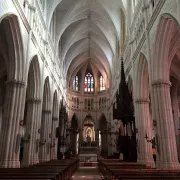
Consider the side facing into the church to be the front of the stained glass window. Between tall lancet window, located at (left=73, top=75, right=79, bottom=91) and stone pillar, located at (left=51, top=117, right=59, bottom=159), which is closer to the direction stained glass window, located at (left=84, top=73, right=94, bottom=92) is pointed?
the stone pillar

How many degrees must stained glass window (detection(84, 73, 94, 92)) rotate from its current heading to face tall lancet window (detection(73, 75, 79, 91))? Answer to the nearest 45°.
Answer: approximately 90° to its right

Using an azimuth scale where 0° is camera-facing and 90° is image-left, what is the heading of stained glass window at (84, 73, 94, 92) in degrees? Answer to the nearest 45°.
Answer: approximately 0°

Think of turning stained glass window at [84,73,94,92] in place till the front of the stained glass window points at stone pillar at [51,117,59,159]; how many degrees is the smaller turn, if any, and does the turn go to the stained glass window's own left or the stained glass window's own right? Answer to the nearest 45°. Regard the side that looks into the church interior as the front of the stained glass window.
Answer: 0° — it already faces it

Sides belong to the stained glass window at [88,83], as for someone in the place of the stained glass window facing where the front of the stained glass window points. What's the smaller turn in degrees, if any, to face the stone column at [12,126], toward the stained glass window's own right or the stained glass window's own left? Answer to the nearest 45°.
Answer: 0° — it already faces it

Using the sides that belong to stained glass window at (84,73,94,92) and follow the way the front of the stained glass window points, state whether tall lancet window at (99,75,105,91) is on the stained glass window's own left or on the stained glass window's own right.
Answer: on the stained glass window's own left

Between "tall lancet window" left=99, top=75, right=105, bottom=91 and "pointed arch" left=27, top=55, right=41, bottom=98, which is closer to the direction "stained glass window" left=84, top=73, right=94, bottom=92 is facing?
the pointed arch

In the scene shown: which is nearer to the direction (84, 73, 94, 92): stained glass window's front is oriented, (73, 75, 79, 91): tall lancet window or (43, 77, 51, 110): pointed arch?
the pointed arch

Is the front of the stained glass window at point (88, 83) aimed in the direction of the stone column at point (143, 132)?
yes
